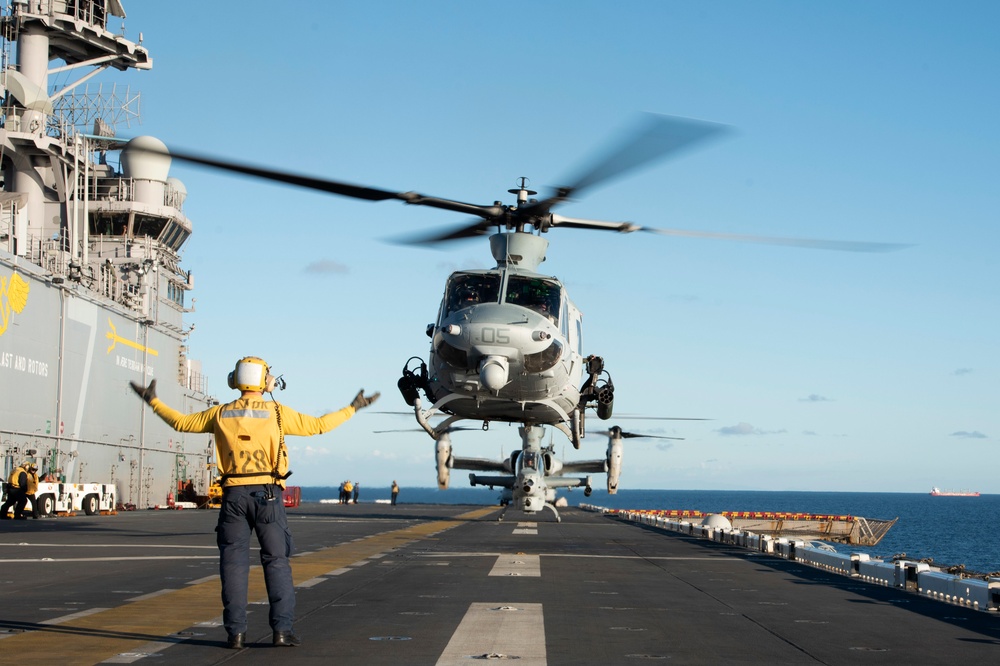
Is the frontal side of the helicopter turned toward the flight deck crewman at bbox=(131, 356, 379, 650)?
yes

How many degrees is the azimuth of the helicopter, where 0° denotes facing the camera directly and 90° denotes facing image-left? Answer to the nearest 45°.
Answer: approximately 0°

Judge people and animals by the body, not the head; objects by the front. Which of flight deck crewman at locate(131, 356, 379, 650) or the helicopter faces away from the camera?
the flight deck crewman

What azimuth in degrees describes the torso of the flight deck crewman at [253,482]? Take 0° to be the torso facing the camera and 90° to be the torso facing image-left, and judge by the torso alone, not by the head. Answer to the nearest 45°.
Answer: approximately 180°

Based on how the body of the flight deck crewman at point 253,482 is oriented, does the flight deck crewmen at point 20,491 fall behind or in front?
in front

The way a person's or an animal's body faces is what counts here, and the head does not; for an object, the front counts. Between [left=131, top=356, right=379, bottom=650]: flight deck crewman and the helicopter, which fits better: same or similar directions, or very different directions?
very different directions

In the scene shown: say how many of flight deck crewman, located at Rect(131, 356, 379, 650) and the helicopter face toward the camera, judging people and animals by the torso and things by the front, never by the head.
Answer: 1
